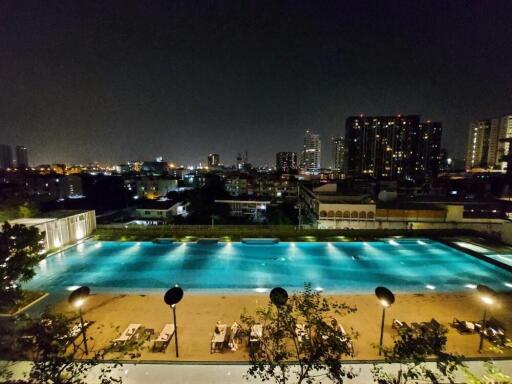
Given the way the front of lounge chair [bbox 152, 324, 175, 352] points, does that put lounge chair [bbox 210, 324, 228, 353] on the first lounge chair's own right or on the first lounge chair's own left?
on the first lounge chair's own right

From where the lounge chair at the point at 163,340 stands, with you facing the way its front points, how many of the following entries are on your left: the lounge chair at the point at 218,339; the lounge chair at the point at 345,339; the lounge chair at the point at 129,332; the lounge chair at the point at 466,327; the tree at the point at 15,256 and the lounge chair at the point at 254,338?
2

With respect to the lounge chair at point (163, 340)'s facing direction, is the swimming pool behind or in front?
in front

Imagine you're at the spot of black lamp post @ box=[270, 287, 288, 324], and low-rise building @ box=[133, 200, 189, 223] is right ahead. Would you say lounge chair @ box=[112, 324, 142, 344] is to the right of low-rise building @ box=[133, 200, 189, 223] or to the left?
left

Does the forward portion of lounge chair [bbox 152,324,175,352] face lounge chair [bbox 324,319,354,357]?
no

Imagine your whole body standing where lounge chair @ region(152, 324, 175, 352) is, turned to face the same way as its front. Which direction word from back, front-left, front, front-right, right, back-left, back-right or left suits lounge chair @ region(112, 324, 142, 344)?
left

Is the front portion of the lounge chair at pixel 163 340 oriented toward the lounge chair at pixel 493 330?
no

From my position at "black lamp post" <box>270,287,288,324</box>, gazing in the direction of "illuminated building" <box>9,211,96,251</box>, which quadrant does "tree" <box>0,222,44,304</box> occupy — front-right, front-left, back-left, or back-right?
front-left

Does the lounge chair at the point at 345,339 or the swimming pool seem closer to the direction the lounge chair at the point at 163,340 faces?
the swimming pool
